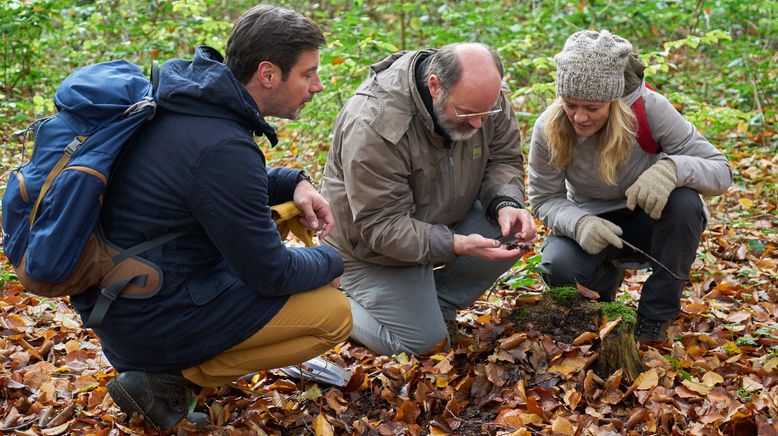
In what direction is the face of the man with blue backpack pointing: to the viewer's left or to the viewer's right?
to the viewer's right

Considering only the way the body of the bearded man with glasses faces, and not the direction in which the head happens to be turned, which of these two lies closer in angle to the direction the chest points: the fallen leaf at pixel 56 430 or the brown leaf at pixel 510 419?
the brown leaf

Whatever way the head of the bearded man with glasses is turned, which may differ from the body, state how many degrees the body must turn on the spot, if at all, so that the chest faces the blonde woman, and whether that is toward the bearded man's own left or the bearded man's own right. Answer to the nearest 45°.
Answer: approximately 45° to the bearded man's own left

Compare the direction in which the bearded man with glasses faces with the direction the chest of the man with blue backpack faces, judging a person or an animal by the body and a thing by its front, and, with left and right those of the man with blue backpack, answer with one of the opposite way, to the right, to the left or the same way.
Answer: to the right

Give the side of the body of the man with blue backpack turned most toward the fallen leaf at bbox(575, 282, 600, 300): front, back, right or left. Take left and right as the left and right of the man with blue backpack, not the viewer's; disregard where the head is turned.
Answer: front

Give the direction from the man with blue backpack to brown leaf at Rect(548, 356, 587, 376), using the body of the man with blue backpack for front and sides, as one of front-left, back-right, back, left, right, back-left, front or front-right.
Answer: front

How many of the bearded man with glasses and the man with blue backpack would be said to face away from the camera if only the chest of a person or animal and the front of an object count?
0

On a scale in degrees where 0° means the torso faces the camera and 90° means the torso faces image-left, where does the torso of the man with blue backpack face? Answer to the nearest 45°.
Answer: approximately 270°

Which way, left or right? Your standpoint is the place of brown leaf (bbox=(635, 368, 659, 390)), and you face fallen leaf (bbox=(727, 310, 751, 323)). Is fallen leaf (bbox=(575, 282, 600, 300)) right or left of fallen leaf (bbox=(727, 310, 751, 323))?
left

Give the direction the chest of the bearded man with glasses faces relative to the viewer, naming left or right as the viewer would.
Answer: facing the viewer and to the right of the viewer

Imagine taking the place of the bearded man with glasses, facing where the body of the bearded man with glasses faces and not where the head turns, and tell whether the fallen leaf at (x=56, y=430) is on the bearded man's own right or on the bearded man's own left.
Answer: on the bearded man's own right

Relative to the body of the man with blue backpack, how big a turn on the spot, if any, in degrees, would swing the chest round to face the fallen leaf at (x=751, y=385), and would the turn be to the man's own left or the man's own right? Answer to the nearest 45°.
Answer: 0° — they already face it

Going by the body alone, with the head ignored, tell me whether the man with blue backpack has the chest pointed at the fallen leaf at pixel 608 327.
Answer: yes

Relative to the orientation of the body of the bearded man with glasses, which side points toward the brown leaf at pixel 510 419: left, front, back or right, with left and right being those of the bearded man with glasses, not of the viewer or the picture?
front

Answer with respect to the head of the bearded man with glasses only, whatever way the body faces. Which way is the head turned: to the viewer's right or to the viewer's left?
to the viewer's right

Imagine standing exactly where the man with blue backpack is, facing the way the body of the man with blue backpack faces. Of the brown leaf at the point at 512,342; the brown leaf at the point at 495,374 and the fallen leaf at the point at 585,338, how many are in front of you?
3

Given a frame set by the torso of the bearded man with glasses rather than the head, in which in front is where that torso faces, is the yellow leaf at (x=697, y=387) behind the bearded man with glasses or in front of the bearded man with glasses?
in front

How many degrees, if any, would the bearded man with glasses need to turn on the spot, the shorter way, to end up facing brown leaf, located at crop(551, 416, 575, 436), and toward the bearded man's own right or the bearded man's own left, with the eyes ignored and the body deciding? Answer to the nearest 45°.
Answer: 0° — they already face it
